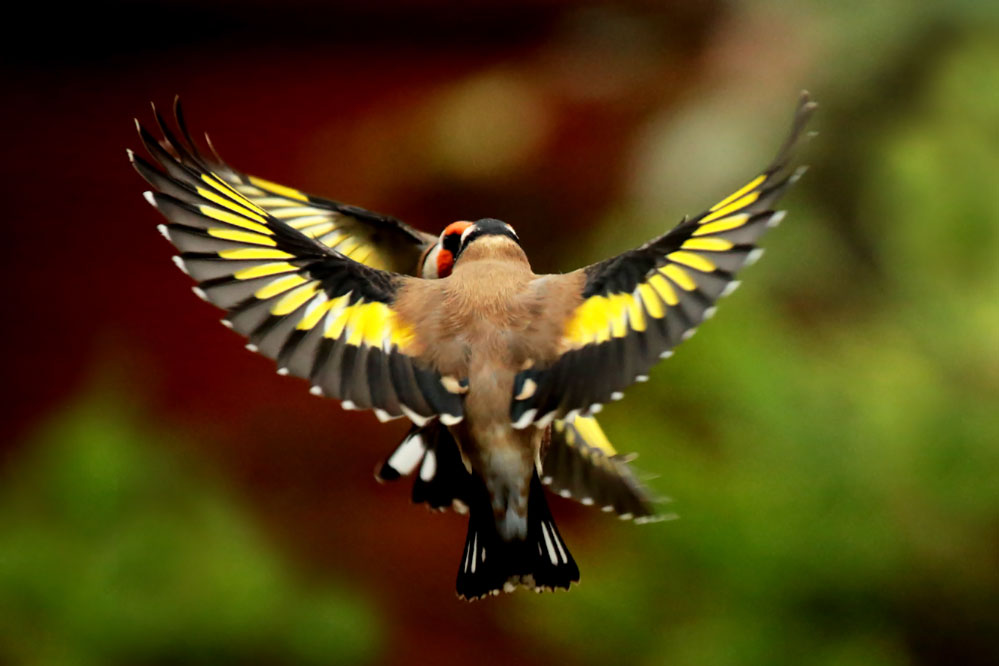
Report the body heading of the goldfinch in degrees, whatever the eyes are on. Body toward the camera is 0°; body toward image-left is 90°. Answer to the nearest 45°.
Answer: approximately 180°
